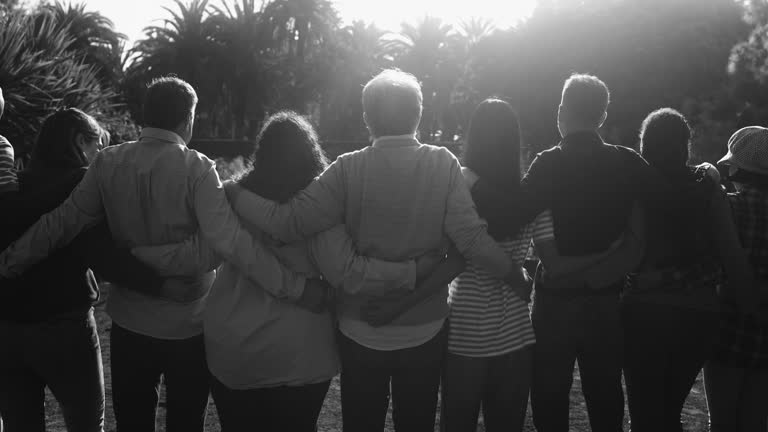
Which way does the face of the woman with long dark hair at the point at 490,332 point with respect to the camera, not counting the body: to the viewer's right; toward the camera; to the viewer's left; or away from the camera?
away from the camera

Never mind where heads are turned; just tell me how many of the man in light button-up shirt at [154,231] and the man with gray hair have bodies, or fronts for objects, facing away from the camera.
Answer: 2

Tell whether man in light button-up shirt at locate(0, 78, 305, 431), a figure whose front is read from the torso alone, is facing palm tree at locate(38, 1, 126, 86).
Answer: yes

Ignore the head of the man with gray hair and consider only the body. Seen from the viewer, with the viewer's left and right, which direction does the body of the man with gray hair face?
facing away from the viewer

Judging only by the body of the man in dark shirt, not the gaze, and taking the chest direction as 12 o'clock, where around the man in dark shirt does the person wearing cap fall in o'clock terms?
The person wearing cap is roughly at 2 o'clock from the man in dark shirt.

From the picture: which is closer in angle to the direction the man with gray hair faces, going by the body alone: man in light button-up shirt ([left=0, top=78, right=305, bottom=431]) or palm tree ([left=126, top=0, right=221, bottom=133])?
the palm tree

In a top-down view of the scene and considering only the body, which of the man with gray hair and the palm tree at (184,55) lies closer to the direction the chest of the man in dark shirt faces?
the palm tree

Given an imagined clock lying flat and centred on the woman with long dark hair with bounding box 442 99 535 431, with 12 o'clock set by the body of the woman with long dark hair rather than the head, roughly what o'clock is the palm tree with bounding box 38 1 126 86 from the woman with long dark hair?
The palm tree is roughly at 11 o'clock from the woman with long dark hair.

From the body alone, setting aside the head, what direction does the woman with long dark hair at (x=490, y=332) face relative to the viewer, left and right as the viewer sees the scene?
facing away from the viewer

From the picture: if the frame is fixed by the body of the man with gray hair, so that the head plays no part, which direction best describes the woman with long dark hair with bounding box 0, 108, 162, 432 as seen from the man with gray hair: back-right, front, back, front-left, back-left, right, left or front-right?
left

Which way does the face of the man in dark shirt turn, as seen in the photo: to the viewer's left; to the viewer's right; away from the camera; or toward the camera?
away from the camera

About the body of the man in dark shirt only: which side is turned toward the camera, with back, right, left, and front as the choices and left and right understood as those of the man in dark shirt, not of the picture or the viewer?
back

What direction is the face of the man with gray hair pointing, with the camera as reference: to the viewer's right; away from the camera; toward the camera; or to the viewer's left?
away from the camera

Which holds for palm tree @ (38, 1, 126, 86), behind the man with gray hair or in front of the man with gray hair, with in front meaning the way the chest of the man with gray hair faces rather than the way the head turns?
in front

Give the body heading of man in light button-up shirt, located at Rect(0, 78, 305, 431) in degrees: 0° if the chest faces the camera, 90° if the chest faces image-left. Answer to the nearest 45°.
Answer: approximately 180°
